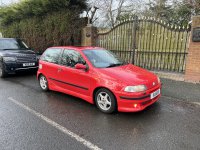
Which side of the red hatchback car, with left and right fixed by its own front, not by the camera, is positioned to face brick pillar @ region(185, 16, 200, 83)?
left

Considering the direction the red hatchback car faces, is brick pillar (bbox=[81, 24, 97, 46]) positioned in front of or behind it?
behind

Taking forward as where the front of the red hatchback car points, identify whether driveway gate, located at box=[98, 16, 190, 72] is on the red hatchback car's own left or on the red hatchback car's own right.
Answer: on the red hatchback car's own left

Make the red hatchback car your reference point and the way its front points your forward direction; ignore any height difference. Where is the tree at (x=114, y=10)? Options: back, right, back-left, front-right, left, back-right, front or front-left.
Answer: back-left

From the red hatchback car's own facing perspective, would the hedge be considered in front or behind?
behind

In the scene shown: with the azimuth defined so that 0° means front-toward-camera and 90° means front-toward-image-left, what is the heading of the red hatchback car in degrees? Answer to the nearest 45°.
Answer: approximately 315°

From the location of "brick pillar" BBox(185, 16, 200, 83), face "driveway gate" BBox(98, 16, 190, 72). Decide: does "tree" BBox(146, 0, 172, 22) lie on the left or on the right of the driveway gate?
right
